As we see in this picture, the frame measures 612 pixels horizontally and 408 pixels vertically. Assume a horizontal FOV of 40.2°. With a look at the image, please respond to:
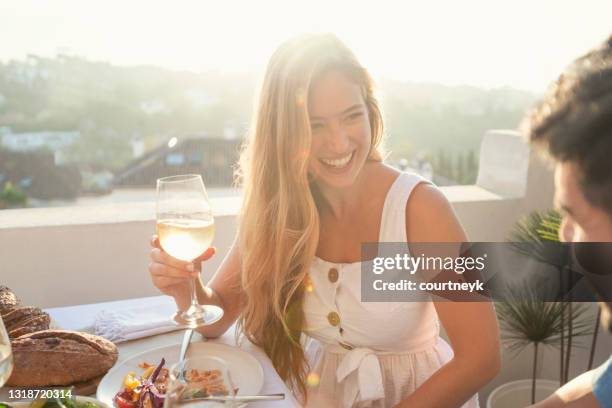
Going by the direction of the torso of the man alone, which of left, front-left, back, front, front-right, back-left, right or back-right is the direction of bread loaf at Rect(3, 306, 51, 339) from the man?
front

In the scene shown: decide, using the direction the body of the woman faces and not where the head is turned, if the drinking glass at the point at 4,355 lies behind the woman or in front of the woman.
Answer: in front

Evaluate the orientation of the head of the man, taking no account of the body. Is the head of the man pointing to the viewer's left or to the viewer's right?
to the viewer's left

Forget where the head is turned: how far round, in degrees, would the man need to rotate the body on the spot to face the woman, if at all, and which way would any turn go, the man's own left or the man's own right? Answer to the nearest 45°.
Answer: approximately 45° to the man's own right

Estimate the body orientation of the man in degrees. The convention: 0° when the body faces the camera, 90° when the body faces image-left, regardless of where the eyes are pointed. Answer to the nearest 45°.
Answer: approximately 90°

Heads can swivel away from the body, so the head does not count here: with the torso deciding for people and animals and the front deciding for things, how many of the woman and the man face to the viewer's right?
0

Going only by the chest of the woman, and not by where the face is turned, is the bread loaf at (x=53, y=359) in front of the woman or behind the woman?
in front

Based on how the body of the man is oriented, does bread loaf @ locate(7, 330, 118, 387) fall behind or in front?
in front

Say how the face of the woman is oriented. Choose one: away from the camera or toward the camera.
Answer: toward the camera
